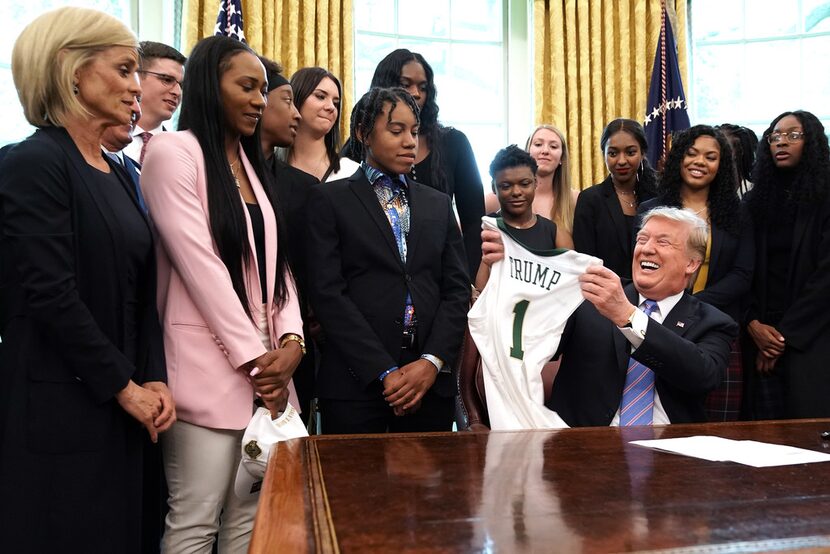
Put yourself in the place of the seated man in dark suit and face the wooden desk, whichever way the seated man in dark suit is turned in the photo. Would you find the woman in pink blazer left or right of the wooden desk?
right

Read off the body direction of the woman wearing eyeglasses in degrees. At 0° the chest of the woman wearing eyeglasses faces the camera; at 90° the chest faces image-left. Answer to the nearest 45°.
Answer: approximately 45°

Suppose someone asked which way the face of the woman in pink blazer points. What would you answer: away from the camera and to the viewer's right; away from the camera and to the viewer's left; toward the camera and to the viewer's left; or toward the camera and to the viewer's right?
toward the camera and to the viewer's right

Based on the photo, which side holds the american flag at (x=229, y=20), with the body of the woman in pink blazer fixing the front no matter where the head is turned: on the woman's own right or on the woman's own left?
on the woman's own left

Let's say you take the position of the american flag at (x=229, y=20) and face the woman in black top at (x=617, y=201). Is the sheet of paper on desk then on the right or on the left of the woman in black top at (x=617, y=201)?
right

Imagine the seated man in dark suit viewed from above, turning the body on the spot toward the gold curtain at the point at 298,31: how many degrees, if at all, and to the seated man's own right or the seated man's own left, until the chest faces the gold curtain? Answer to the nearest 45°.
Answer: approximately 90° to the seated man's own right

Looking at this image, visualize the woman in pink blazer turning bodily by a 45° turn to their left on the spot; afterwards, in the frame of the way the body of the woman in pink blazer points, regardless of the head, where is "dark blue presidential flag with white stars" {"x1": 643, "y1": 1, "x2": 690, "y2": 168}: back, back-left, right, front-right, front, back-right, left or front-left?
front-left

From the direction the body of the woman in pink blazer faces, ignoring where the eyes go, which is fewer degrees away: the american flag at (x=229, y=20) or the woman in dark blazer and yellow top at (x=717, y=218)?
the woman in dark blazer and yellow top

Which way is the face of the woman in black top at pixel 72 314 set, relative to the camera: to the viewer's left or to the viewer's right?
to the viewer's right

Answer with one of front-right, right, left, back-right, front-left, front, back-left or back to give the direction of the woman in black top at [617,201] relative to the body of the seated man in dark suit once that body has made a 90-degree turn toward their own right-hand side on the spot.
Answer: front-right
